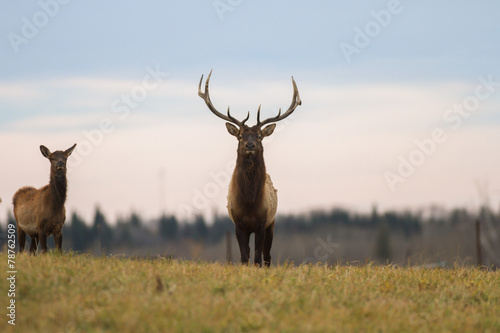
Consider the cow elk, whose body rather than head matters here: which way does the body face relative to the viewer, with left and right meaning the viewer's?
facing the viewer and to the right of the viewer

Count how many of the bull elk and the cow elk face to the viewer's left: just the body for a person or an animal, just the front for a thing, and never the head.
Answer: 0

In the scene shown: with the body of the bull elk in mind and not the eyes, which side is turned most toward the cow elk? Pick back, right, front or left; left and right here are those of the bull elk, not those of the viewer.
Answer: right

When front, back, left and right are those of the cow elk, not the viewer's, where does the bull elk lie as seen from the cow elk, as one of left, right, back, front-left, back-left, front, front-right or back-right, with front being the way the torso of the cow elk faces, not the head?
front

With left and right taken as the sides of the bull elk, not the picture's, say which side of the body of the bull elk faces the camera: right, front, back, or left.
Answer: front
